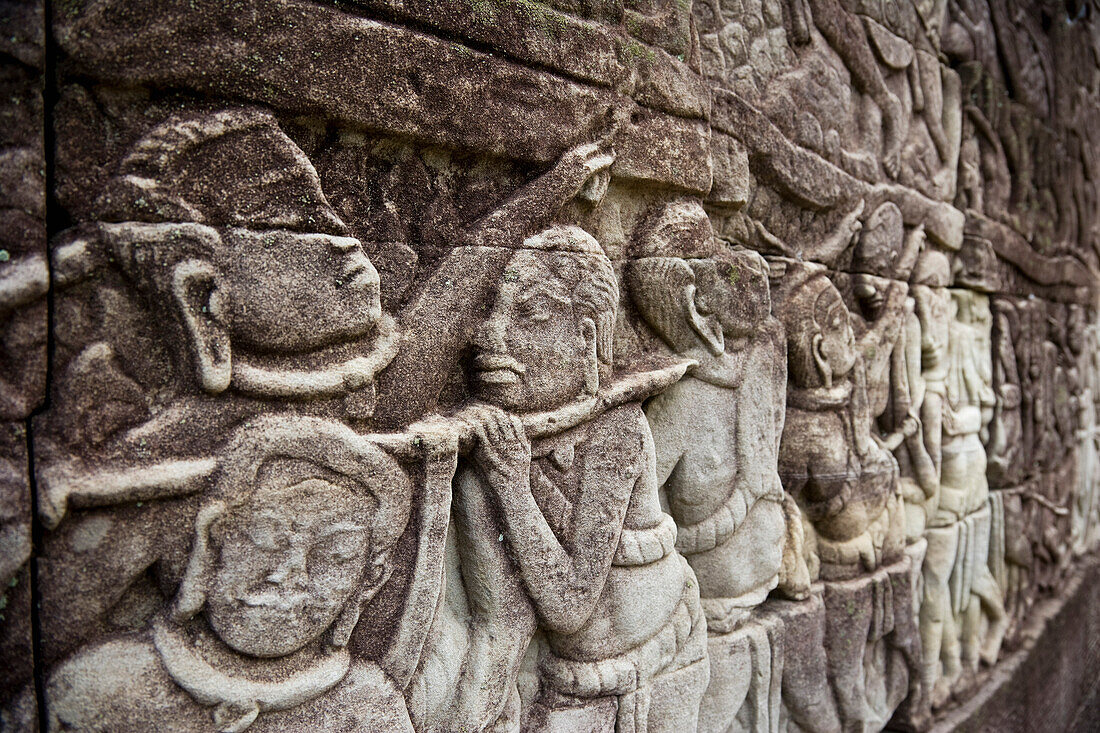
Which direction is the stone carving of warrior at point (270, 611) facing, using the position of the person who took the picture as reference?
facing the viewer

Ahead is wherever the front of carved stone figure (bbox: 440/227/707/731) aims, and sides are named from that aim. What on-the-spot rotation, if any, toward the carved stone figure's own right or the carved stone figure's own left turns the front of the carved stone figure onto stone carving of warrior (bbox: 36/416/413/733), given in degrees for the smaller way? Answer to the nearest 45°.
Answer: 0° — it already faces it

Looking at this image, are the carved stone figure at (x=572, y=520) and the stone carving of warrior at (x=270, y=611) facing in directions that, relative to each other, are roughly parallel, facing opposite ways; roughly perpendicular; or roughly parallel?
roughly perpendicular

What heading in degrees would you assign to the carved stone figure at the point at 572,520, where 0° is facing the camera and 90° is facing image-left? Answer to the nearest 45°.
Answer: approximately 45°

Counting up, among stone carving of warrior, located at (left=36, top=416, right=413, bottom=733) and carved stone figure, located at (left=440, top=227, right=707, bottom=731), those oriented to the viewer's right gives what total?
0
